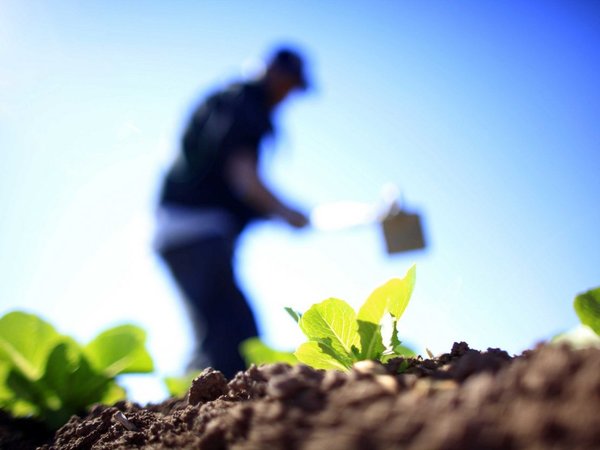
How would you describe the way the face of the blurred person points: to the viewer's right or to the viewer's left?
to the viewer's right

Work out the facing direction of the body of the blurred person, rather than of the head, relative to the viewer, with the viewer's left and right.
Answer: facing to the right of the viewer

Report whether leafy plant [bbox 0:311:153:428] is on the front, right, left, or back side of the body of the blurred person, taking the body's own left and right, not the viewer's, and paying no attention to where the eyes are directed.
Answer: right
